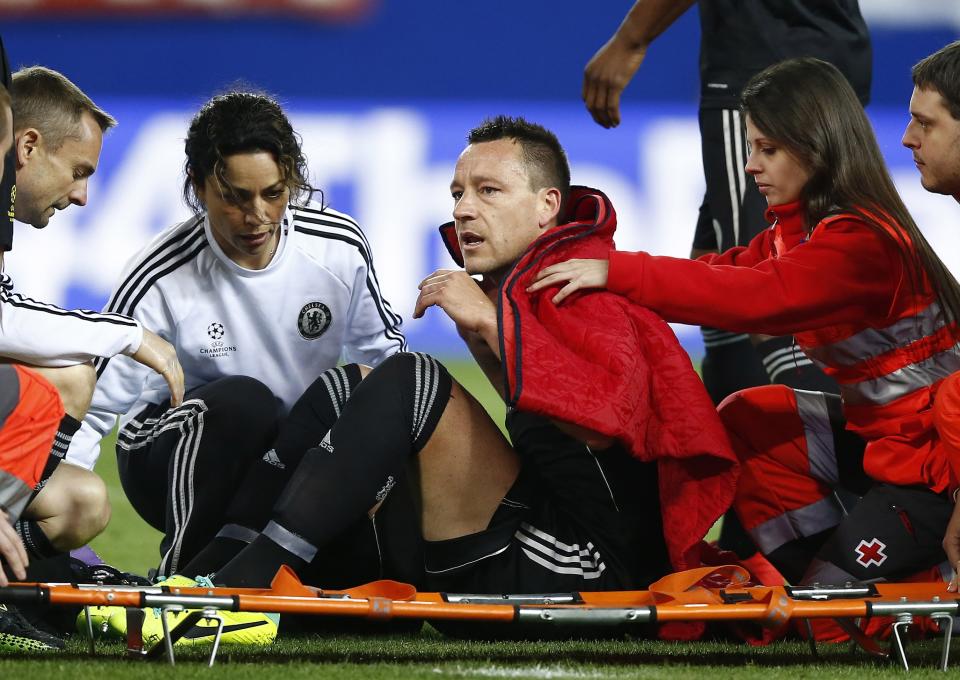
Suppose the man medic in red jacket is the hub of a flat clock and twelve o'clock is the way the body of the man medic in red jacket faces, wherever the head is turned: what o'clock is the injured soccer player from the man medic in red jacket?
The injured soccer player is roughly at 11 o'clock from the man medic in red jacket.

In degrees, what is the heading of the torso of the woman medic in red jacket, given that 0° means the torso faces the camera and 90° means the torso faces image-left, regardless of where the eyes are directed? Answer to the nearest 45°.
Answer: approximately 90°

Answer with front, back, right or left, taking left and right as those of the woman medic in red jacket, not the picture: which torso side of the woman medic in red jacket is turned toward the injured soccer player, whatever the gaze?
front

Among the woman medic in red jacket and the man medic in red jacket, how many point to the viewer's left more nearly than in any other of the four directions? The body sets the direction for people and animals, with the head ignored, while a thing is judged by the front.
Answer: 2

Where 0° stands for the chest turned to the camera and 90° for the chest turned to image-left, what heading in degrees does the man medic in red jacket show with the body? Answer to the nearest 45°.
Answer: approximately 90°

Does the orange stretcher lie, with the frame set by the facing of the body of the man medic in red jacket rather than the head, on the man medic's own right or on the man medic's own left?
on the man medic's own left

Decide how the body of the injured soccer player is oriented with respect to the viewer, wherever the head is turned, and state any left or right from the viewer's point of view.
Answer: facing to the left of the viewer

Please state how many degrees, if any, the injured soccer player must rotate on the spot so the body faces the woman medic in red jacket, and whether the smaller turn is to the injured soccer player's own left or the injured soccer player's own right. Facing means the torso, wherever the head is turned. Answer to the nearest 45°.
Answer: approximately 180°
